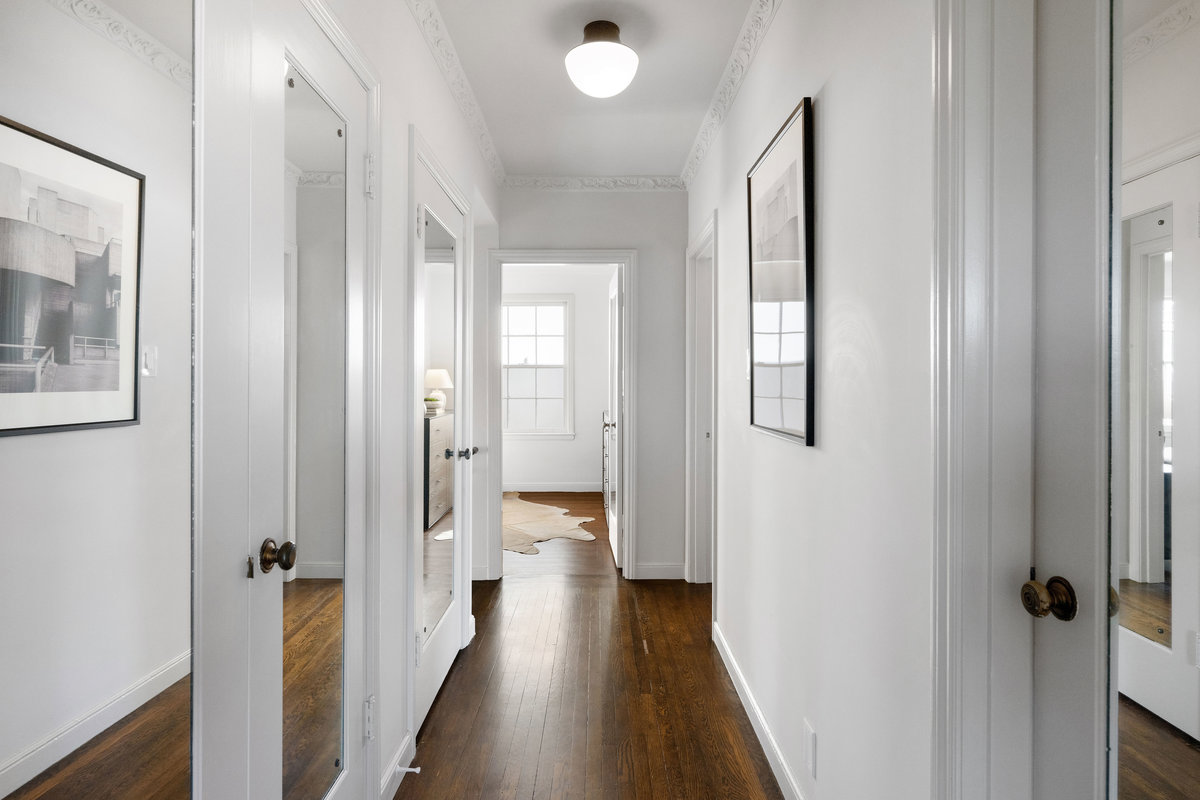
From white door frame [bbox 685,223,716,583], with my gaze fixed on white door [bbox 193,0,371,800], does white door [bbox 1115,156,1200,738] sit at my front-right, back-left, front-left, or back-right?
front-left

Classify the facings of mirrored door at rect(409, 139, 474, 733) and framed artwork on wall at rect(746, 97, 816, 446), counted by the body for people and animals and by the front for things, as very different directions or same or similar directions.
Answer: very different directions

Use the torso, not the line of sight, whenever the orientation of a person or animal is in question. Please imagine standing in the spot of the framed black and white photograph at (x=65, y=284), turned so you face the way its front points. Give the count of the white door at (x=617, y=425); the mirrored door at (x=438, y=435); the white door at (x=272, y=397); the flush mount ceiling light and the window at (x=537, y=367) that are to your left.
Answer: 5

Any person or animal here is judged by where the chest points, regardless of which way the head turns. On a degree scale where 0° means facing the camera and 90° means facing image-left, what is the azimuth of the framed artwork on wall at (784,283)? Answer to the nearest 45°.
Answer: approximately 90°

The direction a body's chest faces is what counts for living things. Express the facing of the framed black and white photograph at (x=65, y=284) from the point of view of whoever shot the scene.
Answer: facing the viewer and to the right of the viewer

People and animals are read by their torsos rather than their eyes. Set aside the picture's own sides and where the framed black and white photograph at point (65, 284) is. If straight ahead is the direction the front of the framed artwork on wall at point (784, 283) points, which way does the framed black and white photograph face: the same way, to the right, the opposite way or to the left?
the opposite way

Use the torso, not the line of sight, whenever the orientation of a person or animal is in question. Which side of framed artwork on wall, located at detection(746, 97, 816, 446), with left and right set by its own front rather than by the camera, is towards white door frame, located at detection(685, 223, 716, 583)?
right

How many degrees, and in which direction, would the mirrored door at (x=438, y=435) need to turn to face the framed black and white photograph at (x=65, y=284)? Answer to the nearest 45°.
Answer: approximately 90° to its right

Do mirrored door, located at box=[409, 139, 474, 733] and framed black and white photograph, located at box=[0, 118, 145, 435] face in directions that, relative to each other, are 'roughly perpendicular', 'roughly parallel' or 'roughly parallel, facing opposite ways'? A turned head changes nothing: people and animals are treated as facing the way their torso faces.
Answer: roughly parallel

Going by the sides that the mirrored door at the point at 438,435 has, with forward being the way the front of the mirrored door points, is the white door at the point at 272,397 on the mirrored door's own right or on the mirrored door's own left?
on the mirrored door's own right

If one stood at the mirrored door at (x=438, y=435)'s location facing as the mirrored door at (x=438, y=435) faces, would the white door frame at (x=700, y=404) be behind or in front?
in front

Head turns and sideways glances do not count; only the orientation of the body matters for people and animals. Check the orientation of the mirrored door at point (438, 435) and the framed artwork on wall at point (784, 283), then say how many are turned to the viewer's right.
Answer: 1

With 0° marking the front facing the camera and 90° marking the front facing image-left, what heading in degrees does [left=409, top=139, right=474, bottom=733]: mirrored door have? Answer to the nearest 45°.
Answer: approximately 270°
